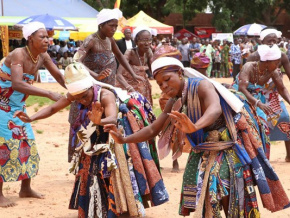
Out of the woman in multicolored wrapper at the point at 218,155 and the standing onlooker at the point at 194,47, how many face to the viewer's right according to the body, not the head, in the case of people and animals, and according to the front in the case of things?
0

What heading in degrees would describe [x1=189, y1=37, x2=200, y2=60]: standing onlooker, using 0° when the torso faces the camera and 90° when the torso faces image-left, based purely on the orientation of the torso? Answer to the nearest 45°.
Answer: approximately 0°

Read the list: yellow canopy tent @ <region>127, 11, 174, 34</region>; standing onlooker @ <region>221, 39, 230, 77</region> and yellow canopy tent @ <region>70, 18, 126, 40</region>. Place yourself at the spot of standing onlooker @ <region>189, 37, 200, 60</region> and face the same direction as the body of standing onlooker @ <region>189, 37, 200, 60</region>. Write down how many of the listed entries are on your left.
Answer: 1

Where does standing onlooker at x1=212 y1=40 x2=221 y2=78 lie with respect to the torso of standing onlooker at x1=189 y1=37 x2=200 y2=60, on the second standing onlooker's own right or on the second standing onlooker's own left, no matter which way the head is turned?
on the second standing onlooker's own left

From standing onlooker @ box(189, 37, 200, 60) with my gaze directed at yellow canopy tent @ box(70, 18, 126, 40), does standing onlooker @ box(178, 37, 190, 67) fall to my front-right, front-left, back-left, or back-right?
front-left

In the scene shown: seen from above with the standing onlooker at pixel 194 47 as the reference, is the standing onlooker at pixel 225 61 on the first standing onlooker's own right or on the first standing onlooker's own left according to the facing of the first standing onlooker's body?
on the first standing onlooker's own left

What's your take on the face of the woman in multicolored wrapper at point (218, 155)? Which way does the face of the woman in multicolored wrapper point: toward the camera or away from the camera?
toward the camera

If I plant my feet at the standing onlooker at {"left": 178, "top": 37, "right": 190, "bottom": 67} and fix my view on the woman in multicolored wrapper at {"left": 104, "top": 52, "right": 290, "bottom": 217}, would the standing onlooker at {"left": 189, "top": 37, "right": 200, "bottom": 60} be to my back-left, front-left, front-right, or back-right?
back-left
